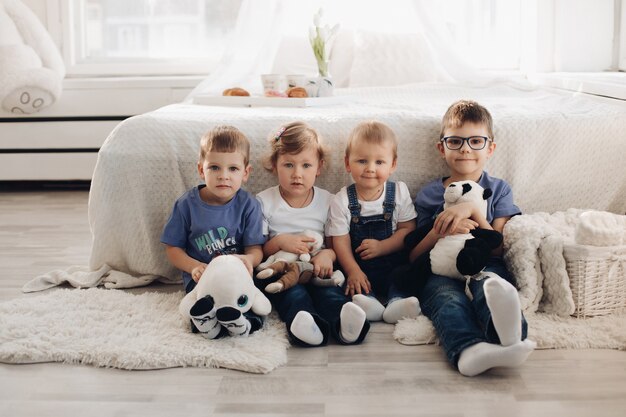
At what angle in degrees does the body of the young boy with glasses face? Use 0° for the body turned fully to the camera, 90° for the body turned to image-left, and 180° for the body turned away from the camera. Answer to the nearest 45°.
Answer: approximately 0°

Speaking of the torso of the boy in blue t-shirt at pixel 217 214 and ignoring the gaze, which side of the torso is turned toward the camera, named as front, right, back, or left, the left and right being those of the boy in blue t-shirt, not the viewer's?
front

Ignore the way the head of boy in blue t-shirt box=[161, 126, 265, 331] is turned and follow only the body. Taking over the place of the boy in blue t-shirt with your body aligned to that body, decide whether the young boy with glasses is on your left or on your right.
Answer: on your left

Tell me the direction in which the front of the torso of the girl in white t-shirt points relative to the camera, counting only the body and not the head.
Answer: toward the camera

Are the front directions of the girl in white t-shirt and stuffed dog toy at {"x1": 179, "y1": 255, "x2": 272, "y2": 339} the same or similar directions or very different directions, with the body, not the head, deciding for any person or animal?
same or similar directions

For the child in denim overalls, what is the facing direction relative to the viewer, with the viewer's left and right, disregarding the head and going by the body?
facing the viewer

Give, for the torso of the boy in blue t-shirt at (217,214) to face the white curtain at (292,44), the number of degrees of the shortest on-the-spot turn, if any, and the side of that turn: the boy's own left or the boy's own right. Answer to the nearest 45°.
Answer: approximately 180°

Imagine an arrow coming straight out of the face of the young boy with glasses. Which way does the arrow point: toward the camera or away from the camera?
toward the camera
